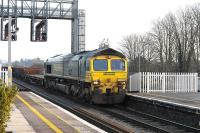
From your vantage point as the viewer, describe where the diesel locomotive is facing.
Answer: facing the viewer and to the right of the viewer

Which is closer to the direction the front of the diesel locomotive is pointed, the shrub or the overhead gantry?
the shrub

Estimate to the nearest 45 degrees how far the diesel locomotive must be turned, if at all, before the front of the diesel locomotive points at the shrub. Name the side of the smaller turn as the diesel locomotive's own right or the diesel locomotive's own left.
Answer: approximately 45° to the diesel locomotive's own right
